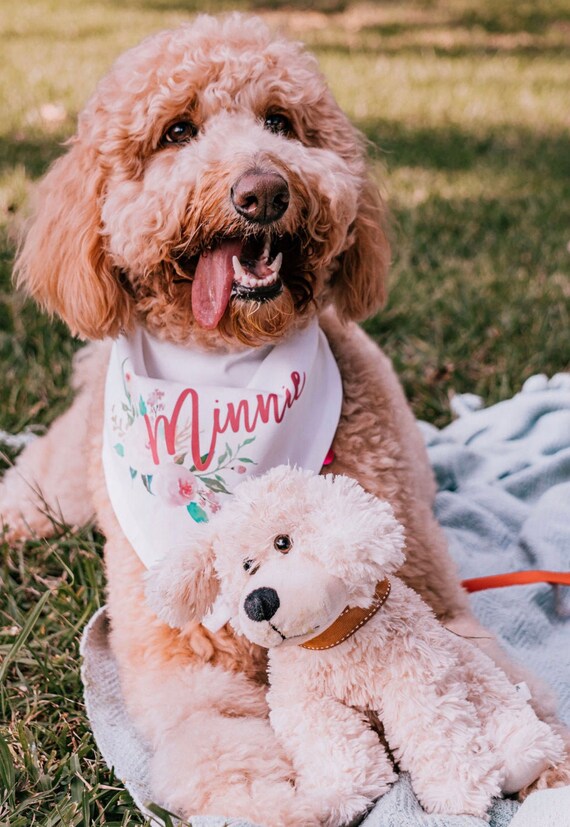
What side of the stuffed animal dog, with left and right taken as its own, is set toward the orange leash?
back

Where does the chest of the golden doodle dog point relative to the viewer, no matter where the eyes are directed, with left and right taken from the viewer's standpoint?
facing the viewer

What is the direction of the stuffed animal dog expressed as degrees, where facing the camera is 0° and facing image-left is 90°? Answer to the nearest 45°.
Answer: approximately 45°

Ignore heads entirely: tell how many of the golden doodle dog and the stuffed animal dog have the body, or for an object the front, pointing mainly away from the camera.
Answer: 0
